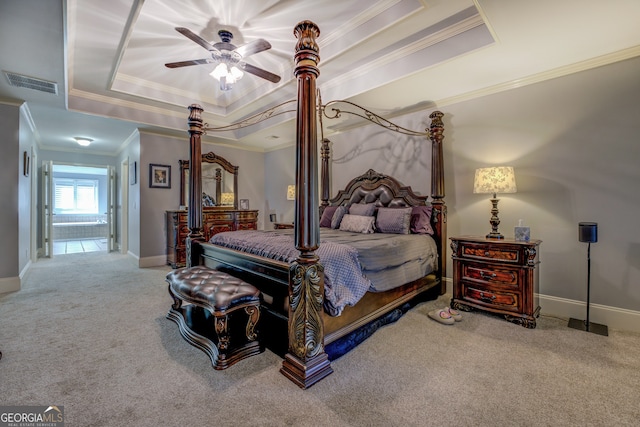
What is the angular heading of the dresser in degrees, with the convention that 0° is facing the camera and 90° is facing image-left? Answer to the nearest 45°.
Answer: approximately 315°

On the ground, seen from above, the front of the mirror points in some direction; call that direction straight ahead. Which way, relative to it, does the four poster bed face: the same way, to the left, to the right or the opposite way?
to the right

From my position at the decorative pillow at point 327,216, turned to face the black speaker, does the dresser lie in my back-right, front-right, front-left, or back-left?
back-right

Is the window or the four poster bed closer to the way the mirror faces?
the four poster bed

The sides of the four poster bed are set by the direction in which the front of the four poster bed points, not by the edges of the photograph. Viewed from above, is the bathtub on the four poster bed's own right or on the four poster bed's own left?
on the four poster bed's own right

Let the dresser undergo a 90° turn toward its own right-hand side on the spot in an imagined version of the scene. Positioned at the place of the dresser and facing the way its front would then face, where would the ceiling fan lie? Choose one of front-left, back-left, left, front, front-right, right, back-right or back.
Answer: front-left

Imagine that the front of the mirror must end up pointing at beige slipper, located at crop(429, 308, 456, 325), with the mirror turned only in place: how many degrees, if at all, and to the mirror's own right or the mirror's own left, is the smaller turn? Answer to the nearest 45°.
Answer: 0° — it already faces it

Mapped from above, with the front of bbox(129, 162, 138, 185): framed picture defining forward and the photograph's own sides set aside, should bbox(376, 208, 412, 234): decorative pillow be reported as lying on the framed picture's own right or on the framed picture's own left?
on the framed picture's own left
